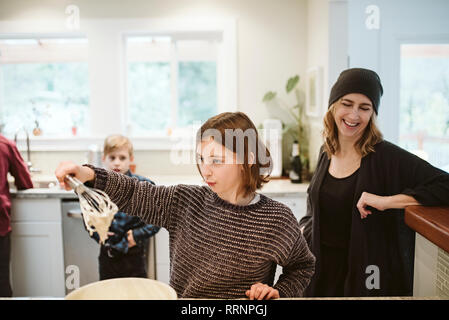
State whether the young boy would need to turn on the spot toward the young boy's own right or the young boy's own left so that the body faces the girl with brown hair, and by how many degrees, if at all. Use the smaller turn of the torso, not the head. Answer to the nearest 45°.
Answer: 0° — they already face them

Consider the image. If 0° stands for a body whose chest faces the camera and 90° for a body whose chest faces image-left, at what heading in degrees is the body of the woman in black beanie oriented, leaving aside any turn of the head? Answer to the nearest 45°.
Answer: approximately 45°

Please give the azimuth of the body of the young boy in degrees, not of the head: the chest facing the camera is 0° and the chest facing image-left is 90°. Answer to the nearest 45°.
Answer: approximately 0°

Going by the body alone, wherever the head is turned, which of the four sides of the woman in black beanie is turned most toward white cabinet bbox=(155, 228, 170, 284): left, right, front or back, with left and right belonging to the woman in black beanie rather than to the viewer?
right

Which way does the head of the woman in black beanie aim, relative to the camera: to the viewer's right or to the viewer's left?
to the viewer's left

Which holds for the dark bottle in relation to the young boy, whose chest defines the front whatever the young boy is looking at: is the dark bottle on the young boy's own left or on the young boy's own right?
on the young boy's own left

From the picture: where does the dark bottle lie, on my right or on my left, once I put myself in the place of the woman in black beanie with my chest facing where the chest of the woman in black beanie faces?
on my right

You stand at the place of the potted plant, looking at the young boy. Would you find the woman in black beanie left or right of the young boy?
left

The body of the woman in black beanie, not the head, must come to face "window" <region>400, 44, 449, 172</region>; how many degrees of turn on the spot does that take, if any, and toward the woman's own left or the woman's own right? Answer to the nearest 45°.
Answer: approximately 135° to the woman's own right
